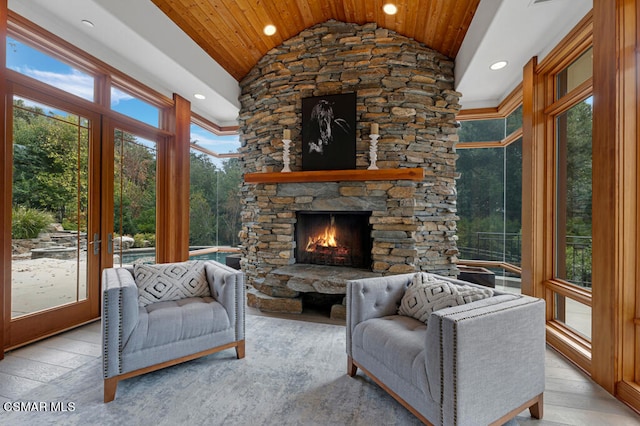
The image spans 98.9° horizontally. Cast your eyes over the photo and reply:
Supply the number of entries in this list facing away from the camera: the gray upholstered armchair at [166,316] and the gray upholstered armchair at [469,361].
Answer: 0

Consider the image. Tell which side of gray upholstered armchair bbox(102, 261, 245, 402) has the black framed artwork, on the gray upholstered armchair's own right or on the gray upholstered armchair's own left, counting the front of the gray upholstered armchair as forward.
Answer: on the gray upholstered armchair's own left

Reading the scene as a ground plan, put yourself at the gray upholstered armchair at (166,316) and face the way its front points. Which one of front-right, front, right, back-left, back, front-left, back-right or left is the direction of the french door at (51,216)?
back

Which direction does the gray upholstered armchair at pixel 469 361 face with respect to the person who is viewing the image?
facing the viewer and to the left of the viewer

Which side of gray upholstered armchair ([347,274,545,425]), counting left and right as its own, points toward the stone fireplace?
right

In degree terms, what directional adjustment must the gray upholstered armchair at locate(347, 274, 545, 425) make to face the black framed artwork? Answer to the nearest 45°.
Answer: approximately 90° to its right

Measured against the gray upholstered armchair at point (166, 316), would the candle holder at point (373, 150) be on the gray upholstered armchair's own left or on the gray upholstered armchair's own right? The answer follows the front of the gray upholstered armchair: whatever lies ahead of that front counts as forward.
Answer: on the gray upholstered armchair's own left

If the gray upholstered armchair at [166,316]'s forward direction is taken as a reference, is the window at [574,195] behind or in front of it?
in front

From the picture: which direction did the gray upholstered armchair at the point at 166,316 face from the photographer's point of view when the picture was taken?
facing the viewer and to the right of the viewer

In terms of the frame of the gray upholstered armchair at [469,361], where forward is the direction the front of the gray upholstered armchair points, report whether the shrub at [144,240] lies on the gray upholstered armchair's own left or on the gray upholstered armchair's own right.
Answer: on the gray upholstered armchair's own right

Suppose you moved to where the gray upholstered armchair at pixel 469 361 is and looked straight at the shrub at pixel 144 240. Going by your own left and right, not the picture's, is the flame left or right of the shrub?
right

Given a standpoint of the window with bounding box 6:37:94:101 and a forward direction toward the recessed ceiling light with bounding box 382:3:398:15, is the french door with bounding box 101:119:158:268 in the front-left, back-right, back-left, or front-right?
front-left

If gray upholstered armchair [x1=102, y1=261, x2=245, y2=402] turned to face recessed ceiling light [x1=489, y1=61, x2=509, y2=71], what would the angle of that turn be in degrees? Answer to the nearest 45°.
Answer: approximately 45° to its left

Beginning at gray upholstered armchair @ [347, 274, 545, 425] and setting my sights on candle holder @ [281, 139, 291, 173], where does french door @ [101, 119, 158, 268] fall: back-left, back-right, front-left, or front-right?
front-left
